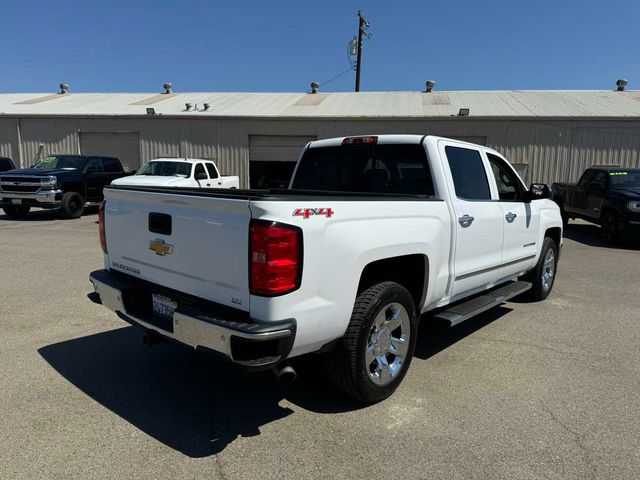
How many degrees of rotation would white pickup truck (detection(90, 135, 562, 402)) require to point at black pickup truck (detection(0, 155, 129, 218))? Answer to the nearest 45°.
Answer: approximately 90° to its left

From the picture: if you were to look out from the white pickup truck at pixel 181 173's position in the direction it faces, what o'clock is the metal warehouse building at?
The metal warehouse building is roughly at 6 o'clock from the white pickup truck.

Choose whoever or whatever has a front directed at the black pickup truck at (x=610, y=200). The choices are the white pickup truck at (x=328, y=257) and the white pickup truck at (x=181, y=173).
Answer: the white pickup truck at (x=328, y=257)

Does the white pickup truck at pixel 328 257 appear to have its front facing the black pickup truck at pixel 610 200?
yes

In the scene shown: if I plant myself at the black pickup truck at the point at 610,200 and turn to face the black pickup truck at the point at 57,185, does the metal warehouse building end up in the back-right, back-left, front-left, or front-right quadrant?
front-right

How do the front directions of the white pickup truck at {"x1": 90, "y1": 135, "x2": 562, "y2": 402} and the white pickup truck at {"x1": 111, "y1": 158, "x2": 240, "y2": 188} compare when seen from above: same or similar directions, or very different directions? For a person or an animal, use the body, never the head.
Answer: very different directions

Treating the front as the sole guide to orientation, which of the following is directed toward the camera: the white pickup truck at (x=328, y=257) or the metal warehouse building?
the metal warehouse building

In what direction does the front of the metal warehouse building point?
toward the camera

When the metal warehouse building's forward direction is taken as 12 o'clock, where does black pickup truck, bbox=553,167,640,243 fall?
The black pickup truck is roughly at 11 o'clock from the metal warehouse building.

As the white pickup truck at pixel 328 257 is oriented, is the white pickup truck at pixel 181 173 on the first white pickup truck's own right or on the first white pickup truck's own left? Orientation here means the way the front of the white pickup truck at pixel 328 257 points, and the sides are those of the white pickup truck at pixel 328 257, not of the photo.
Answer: on the first white pickup truck's own left

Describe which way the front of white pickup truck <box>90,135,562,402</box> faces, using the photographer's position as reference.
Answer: facing away from the viewer and to the right of the viewer

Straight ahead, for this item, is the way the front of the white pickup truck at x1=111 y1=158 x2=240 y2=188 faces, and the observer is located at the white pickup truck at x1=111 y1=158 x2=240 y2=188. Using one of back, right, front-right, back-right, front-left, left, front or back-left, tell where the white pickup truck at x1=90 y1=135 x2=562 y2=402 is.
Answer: front-left

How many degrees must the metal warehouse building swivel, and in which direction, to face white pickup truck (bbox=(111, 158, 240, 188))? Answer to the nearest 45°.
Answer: approximately 45° to its right

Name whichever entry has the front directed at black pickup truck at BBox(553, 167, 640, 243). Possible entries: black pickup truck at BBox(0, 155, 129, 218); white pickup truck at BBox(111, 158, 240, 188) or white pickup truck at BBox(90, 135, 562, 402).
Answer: white pickup truck at BBox(90, 135, 562, 402)

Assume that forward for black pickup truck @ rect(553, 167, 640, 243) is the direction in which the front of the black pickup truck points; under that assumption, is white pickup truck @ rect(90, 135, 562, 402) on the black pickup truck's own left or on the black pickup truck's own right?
on the black pickup truck's own right

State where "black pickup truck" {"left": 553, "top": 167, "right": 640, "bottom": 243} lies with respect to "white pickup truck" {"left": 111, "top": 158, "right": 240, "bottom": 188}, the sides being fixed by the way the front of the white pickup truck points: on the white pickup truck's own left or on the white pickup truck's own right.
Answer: on the white pickup truck's own left

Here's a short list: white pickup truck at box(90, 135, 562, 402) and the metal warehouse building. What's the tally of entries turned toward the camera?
1

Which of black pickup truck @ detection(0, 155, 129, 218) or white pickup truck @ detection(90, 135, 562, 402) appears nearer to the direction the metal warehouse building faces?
the white pickup truck

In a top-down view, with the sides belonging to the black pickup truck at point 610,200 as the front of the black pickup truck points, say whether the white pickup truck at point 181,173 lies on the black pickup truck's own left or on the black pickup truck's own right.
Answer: on the black pickup truck's own right

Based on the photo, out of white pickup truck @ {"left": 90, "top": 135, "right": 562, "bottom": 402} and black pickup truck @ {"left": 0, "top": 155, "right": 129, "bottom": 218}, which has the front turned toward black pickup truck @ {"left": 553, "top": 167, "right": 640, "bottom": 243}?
the white pickup truck
